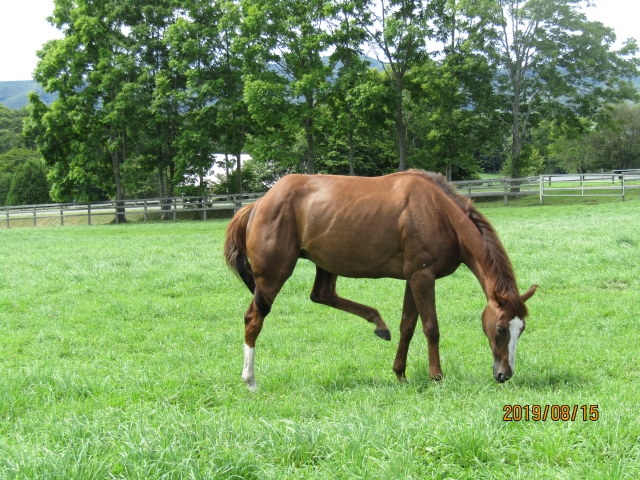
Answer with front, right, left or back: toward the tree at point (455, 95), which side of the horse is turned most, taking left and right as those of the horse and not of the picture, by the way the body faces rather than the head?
left

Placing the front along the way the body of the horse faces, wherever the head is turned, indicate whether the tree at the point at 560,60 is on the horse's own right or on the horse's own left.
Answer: on the horse's own left

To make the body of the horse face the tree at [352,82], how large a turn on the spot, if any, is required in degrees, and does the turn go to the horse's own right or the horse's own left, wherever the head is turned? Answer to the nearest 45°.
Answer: approximately 90° to the horse's own left

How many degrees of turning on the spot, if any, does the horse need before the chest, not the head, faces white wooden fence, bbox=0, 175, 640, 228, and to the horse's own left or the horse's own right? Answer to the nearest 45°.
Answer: approximately 90° to the horse's own left

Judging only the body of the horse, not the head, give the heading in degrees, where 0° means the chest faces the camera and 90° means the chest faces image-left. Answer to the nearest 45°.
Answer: approximately 270°

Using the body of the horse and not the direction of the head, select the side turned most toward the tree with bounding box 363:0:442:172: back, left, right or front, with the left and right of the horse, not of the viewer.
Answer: left

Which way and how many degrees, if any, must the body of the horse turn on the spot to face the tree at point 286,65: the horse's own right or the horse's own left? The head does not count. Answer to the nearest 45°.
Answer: approximately 90° to the horse's own left
